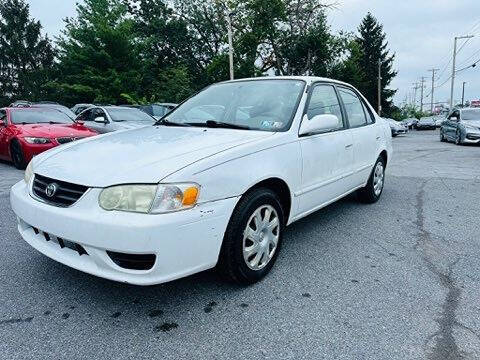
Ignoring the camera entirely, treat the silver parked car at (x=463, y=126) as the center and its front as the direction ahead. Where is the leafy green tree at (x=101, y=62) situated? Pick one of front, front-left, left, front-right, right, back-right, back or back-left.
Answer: back-right

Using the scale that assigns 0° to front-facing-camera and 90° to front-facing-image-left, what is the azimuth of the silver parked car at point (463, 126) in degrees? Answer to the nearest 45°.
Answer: approximately 315°

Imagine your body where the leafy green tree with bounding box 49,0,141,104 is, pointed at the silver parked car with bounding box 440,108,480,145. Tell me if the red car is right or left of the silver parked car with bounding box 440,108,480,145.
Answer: right

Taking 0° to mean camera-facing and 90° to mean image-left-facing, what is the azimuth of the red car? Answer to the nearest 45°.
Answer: approximately 315°

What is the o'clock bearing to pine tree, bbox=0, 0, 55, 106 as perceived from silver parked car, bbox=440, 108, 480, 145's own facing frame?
The pine tree is roughly at 5 o'clock from the silver parked car.

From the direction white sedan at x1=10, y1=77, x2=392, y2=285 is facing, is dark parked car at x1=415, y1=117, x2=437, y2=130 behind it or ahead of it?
behind

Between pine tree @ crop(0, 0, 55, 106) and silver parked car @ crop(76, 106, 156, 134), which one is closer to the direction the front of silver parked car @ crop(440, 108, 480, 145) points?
the silver parked car @ crop(76, 106, 156, 134)

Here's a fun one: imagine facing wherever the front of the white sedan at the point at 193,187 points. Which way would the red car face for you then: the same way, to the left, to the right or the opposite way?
to the left

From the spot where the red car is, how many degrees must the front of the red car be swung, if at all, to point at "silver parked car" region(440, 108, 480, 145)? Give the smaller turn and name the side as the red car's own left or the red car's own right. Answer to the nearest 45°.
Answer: approximately 45° to the red car's own left

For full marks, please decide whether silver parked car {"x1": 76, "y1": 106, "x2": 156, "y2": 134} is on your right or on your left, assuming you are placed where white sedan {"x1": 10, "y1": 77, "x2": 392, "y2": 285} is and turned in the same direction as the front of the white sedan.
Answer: on your right

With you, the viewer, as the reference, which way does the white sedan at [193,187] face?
facing the viewer and to the left of the viewer

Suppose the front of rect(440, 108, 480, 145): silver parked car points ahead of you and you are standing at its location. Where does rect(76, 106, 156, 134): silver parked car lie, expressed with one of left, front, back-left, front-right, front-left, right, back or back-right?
right

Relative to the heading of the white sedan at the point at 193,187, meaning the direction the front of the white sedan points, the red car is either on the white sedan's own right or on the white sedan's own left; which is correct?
on the white sedan's own right

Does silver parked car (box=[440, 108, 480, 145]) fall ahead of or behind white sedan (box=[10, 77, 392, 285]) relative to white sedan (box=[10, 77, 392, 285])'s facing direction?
behind

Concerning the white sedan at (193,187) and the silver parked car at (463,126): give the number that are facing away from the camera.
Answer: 0
